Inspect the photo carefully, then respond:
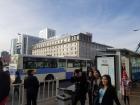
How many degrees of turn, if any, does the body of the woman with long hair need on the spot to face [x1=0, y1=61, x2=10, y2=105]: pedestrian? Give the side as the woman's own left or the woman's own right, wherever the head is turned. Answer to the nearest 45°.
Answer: approximately 45° to the woman's own right

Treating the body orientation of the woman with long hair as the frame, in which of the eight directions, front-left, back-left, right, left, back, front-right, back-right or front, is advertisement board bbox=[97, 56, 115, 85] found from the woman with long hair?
back-right

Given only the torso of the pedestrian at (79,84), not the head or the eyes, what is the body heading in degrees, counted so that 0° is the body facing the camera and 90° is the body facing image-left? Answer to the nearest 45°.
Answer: approximately 45°

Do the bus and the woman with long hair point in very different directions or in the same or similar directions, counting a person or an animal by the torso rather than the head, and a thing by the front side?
very different directions

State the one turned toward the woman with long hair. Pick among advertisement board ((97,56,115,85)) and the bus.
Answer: the advertisement board

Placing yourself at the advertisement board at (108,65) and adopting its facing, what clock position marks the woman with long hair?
The woman with long hair is roughly at 12 o'clock from the advertisement board.

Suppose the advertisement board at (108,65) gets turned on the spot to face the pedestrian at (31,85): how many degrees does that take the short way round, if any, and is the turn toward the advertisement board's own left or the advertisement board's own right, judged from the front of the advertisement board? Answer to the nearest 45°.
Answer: approximately 45° to the advertisement board's own right

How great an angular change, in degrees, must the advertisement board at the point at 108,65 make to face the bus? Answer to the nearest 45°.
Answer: approximately 135° to its right

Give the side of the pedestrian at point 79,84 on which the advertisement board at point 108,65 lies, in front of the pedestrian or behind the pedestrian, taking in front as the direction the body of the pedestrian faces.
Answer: behind

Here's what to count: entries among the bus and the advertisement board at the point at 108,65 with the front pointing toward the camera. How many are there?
1

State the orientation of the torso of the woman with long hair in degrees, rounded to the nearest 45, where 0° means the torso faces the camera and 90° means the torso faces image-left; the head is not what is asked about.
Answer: approximately 45°
